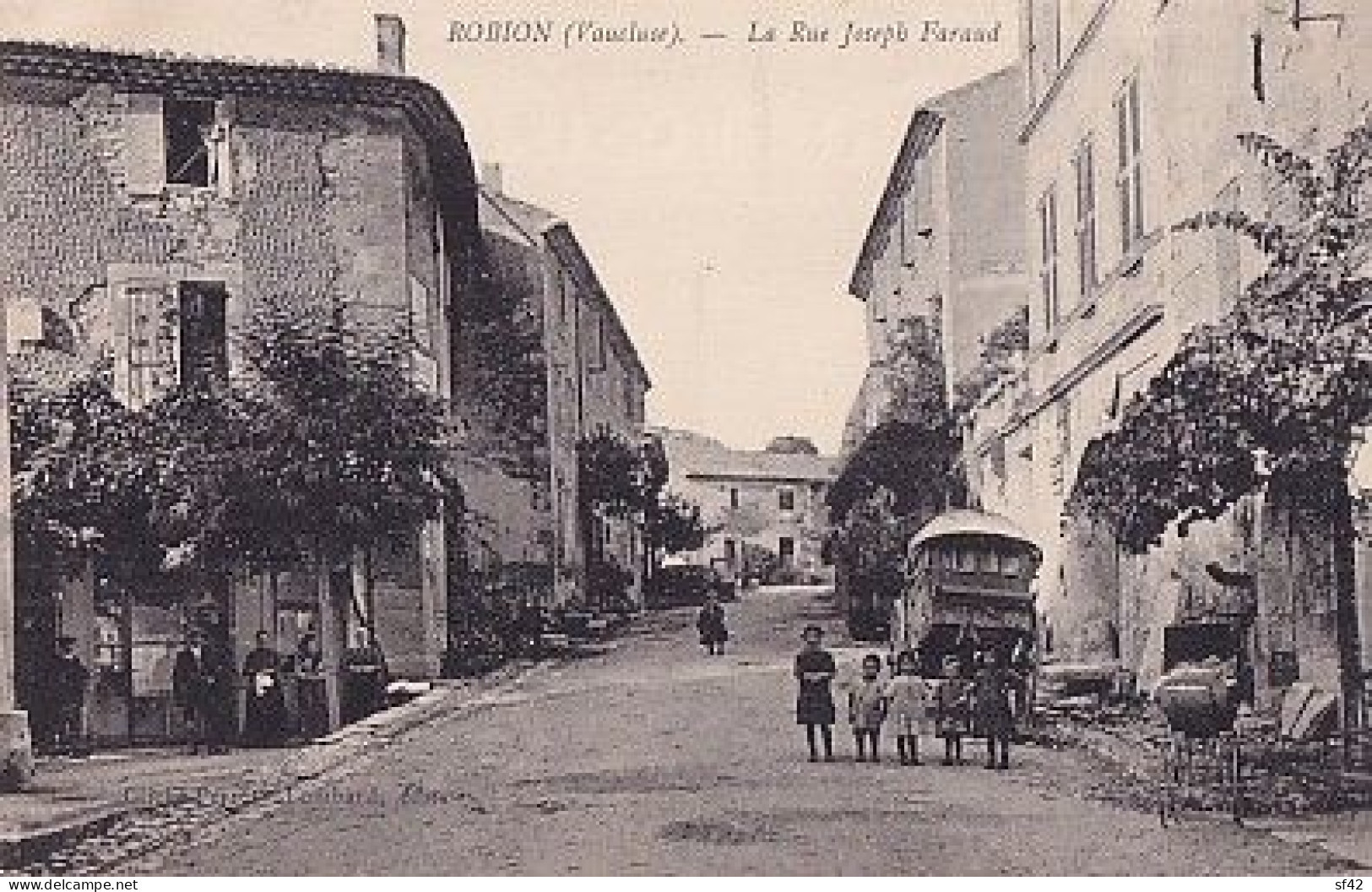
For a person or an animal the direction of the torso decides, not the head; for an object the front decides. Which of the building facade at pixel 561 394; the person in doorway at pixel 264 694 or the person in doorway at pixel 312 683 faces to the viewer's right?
the building facade

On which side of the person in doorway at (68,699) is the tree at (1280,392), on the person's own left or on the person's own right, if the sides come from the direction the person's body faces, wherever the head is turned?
on the person's own left

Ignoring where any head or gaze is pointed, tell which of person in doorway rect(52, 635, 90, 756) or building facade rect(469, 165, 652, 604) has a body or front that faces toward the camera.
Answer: the person in doorway

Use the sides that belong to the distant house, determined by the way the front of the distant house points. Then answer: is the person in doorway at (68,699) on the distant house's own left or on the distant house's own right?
on the distant house's own right

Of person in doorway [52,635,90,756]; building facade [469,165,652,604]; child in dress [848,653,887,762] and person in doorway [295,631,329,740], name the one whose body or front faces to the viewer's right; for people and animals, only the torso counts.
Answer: the building facade

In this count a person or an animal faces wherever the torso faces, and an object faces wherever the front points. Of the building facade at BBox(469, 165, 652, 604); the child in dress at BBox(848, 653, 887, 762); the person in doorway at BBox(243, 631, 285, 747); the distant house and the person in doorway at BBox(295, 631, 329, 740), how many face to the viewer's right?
1

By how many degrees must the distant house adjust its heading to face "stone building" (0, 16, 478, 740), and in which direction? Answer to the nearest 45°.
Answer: approximately 45° to its right

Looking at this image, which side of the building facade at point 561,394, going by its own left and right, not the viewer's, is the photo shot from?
right

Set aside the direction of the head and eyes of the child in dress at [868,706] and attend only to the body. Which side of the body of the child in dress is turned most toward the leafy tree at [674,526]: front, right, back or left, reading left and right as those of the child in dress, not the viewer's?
back

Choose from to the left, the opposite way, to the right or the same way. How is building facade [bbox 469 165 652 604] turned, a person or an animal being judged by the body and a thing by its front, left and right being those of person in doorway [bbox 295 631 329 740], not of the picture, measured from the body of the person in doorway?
to the left

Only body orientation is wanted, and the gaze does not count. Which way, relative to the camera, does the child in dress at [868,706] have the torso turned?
toward the camera

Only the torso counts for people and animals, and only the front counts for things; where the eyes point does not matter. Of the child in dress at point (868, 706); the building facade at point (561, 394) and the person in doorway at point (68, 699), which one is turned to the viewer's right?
the building facade

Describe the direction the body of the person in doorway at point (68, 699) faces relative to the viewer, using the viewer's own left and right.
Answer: facing the viewer

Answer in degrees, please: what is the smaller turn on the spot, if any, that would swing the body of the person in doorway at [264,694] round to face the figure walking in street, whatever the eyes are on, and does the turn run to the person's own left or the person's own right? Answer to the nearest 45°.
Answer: approximately 90° to the person's own left

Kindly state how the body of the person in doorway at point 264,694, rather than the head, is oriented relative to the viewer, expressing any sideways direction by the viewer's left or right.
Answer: facing the viewer
